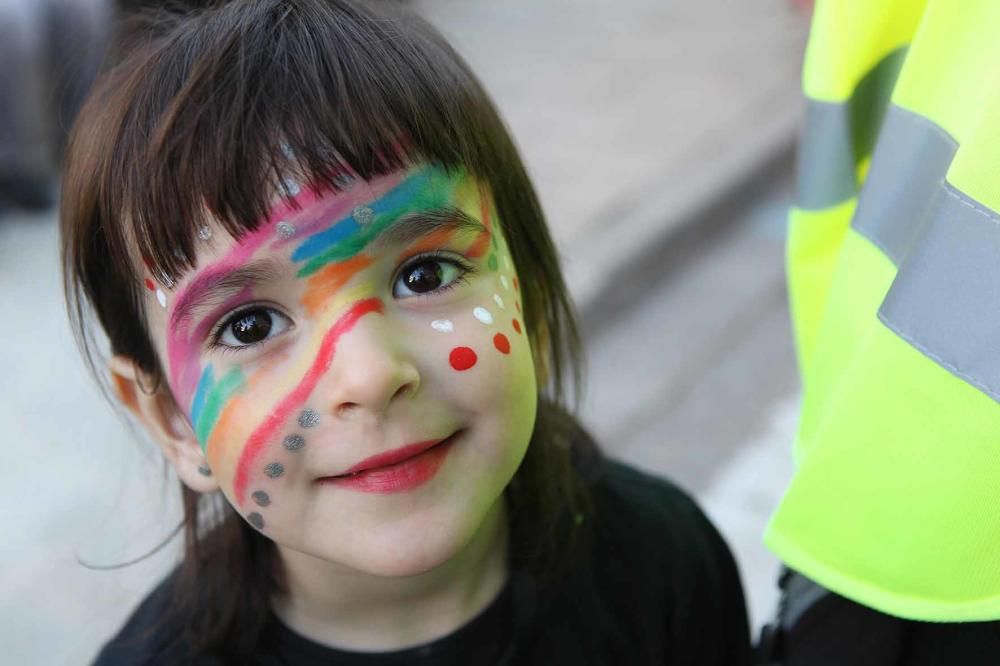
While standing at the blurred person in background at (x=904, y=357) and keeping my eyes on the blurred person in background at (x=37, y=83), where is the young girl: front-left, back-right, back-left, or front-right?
front-left

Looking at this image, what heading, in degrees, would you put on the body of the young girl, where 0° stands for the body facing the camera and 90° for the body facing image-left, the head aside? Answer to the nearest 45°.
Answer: approximately 0°

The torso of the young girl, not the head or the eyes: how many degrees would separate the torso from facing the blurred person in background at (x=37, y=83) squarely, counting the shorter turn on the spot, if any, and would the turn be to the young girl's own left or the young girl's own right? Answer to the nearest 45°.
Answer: approximately 135° to the young girl's own right
